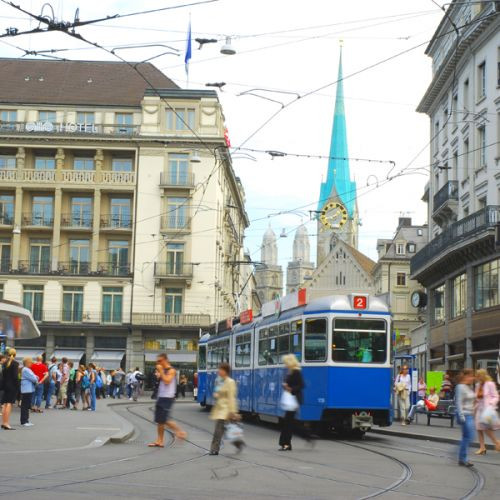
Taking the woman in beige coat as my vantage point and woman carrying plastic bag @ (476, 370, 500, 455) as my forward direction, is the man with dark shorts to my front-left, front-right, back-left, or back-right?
back-left

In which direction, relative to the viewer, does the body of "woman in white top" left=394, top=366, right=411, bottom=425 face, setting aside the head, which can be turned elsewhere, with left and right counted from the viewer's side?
facing the viewer

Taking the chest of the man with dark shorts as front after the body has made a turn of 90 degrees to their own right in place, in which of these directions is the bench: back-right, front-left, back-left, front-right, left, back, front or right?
front-right

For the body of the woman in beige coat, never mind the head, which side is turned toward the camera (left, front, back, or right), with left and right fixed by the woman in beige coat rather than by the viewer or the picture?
left

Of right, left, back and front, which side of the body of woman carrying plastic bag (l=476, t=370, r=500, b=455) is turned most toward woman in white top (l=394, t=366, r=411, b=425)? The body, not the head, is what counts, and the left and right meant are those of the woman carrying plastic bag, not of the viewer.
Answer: right

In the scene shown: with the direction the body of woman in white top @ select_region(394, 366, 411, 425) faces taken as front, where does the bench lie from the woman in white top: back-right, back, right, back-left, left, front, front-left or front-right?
back-left

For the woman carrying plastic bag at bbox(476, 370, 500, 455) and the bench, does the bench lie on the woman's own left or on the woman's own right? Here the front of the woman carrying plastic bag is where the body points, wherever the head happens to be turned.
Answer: on the woman's own right

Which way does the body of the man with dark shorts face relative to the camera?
to the viewer's left
